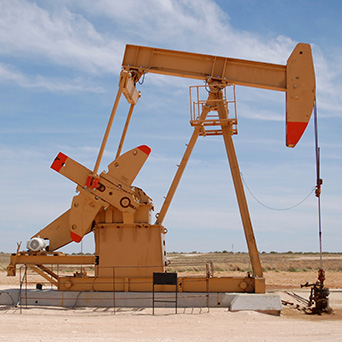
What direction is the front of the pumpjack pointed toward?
to the viewer's right
